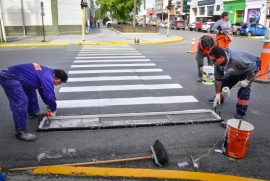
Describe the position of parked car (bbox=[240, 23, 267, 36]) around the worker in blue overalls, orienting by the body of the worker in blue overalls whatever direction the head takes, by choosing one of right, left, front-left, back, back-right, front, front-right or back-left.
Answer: front-left

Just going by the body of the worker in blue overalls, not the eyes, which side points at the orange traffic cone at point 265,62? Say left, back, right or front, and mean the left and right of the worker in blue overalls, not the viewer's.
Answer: front

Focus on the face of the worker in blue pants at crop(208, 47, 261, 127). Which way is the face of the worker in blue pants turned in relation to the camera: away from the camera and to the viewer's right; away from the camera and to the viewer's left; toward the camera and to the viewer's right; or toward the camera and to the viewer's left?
toward the camera and to the viewer's left

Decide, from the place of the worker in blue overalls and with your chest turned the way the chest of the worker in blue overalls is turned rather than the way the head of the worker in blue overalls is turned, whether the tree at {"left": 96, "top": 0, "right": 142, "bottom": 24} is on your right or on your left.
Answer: on your left

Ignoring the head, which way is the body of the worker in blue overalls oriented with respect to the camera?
to the viewer's right

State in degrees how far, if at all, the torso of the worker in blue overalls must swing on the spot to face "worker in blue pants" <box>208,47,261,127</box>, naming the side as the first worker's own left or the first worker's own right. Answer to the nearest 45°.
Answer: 0° — they already face them

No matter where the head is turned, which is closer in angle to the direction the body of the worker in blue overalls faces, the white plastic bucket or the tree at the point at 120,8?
the white plastic bucket
